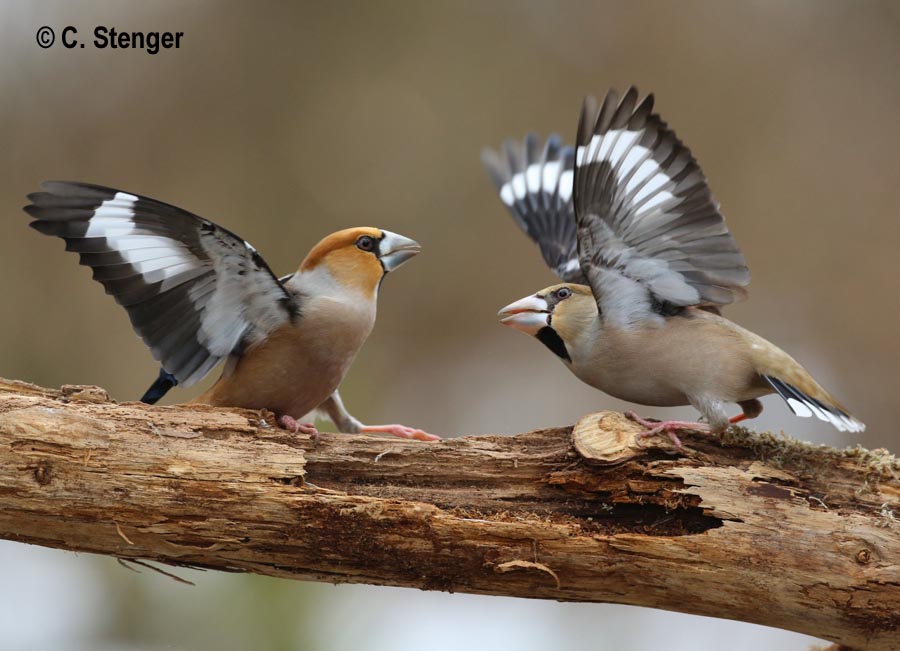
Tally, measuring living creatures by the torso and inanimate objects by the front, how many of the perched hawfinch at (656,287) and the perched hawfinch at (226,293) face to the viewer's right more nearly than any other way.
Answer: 1

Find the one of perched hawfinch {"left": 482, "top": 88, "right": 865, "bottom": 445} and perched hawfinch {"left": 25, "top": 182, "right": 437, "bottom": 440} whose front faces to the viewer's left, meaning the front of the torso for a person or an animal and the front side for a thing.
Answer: perched hawfinch {"left": 482, "top": 88, "right": 865, "bottom": 445}

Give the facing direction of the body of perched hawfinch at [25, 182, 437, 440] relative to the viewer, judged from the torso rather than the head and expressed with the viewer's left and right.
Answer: facing to the right of the viewer

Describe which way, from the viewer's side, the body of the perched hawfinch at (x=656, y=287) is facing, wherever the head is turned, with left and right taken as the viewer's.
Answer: facing to the left of the viewer

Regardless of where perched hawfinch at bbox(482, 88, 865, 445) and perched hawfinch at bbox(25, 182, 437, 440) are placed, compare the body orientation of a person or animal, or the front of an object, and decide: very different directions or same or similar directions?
very different directions
